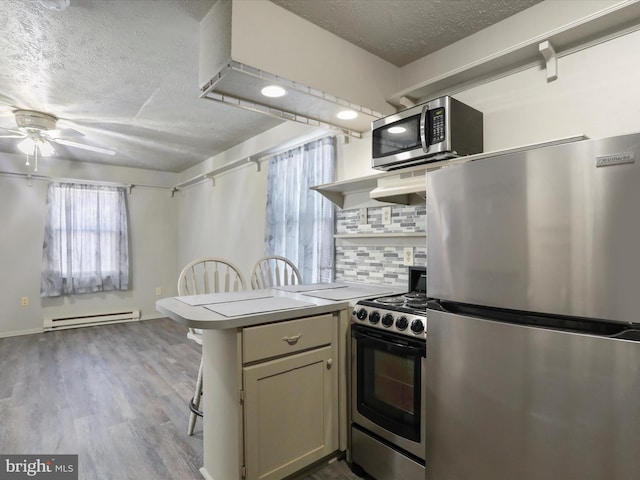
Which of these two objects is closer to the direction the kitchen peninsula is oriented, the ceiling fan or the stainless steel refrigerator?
the stainless steel refrigerator

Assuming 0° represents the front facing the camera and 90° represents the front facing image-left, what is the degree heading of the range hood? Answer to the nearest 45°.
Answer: approximately 45°

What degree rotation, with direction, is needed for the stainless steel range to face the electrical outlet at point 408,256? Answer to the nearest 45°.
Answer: approximately 135° to its right

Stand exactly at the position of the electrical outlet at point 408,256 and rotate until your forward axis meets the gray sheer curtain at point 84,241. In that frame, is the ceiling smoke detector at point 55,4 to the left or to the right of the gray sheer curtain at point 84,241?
left

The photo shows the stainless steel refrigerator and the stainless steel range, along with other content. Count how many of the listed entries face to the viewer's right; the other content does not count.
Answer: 0

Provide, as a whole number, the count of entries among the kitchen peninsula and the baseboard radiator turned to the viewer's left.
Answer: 0

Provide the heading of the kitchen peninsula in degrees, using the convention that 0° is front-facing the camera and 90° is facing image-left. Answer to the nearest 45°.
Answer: approximately 315°

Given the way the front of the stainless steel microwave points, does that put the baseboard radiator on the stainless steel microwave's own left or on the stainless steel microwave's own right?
on the stainless steel microwave's own right

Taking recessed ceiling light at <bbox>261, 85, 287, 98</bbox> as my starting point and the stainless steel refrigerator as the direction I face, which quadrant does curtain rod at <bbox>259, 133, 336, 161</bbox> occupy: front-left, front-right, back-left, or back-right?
back-left

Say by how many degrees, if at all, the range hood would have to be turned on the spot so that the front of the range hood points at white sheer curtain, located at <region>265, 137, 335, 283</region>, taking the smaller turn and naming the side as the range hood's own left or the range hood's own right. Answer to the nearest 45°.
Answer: approximately 90° to the range hood's own right

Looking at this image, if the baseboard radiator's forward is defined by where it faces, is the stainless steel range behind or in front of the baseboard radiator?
in front

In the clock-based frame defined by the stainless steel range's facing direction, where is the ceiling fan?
The ceiling fan is roughly at 2 o'clock from the stainless steel range.

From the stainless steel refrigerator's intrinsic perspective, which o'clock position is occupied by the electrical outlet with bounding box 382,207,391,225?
The electrical outlet is roughly at 3 o'clock from the stainless steel refrigerator.

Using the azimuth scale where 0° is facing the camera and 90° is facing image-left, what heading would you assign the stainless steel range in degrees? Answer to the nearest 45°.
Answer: approximately 45°

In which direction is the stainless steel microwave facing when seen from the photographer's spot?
facing the viewer and to the left of the viewer
